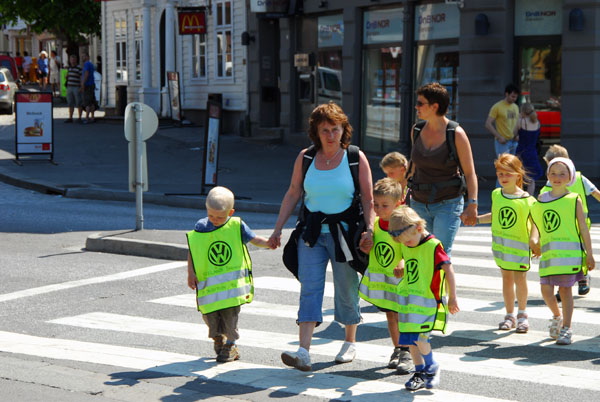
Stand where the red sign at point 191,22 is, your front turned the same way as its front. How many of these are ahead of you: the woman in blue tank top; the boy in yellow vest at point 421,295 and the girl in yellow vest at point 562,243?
3

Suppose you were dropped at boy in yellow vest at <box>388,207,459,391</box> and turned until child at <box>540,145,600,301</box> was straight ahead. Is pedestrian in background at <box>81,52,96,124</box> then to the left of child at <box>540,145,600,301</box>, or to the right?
left

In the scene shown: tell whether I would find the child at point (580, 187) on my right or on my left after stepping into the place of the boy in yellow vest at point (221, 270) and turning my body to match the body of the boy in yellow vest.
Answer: on my left

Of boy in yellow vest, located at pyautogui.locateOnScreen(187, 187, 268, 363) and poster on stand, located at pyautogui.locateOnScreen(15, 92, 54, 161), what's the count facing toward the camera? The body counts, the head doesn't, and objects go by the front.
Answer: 2

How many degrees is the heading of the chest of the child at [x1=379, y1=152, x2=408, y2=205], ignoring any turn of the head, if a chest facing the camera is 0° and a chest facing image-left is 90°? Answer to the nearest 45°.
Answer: approximately 45°

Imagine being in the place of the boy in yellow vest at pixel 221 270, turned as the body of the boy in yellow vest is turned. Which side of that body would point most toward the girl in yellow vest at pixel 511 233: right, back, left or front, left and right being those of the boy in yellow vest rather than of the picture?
left

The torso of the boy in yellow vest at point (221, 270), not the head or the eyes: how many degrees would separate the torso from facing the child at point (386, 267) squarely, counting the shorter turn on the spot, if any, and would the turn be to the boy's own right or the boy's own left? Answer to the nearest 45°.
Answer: approximately 90° to the boy's own left

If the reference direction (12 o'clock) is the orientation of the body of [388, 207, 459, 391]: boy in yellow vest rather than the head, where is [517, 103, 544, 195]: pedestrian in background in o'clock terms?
The pedestrian in background is roughly at 5 o'clock from the boy in yellow vest.
